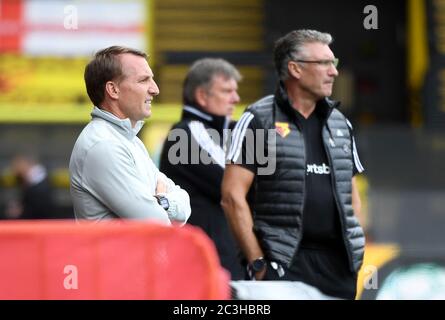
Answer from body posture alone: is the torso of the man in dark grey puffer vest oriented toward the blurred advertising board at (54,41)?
no

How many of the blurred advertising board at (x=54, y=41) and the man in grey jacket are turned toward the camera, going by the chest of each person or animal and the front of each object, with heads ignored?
1

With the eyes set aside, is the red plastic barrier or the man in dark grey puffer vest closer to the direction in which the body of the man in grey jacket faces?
the man in dark grey puffer vest

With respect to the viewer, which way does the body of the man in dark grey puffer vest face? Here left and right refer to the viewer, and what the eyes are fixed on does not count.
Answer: facing the viewer and to the right of the viewer

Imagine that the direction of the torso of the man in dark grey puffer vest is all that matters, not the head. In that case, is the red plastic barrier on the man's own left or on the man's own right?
on the man's own right

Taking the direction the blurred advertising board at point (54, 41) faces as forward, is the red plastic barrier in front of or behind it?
in front

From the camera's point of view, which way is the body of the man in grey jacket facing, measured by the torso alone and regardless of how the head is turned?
to the viewer's right

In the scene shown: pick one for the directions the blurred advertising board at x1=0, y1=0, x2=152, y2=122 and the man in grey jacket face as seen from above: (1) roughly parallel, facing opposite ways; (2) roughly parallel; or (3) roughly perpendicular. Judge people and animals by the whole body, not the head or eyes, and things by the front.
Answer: roughly perpendicular

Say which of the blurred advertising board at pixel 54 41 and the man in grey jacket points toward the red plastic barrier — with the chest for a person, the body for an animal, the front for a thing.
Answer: the blurred advertising board

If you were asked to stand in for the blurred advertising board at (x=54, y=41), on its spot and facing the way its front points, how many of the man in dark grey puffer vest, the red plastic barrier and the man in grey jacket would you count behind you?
0

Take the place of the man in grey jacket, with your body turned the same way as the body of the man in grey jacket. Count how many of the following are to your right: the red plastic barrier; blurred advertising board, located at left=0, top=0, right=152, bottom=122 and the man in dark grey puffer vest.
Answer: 1

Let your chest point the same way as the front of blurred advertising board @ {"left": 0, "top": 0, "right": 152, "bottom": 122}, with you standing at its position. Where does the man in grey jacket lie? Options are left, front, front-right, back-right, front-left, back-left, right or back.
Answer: front

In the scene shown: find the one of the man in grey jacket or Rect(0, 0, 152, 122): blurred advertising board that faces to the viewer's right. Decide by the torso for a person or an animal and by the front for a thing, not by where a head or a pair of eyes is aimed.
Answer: the man in grey jacket

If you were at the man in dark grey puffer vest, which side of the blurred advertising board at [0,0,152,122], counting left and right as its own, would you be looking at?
front

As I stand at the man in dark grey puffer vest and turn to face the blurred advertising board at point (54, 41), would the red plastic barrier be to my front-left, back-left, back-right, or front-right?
back-left

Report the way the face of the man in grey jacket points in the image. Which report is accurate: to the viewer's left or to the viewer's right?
to the viewer's right

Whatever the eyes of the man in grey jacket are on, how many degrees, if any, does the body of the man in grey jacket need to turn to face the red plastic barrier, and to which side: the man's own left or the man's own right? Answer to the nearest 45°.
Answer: approximately 90° to the man's own right

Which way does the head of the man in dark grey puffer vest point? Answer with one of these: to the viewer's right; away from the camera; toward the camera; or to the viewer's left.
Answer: to the viewer's right

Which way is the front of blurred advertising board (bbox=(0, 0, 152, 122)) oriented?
toward the camera
